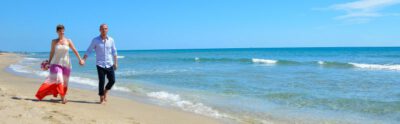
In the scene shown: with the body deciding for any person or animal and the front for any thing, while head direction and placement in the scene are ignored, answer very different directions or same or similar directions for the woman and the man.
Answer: same or similar directions

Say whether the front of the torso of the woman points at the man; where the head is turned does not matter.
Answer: no

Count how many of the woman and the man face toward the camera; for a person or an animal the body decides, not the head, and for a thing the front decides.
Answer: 2

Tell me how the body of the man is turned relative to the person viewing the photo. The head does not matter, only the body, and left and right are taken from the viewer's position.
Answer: facing the viewer

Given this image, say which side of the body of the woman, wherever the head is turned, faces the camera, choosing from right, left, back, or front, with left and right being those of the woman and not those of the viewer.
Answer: front

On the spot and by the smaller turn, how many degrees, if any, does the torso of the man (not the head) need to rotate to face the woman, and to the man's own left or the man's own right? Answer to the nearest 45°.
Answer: approximately 90° to the man's own right
